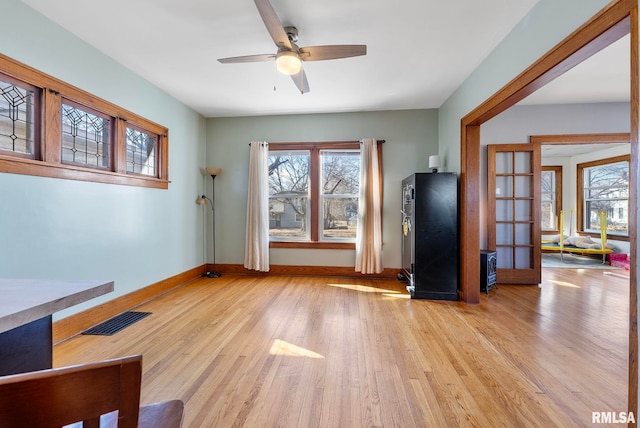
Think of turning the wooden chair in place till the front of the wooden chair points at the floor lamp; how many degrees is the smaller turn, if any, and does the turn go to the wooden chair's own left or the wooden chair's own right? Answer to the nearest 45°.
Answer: approximately 45° to the wooden chair's own left

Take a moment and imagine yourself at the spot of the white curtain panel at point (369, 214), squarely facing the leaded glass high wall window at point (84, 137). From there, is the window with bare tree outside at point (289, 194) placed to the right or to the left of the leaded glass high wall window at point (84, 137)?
right

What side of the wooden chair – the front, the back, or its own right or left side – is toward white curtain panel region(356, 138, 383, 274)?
front

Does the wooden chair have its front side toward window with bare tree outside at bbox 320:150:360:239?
yes

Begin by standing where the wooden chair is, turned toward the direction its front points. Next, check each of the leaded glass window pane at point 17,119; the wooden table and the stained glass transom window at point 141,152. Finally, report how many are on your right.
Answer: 0

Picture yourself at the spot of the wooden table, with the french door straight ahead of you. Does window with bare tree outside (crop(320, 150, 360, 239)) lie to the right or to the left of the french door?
left

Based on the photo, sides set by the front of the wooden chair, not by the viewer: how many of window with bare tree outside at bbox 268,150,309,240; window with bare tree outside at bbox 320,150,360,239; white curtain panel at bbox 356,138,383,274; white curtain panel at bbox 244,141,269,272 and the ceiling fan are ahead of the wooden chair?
5

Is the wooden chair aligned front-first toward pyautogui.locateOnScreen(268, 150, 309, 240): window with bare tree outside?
yes

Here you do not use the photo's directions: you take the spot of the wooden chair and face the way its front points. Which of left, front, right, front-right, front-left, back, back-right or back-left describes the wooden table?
front-left

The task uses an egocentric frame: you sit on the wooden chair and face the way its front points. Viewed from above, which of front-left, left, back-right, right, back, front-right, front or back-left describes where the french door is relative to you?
front-right

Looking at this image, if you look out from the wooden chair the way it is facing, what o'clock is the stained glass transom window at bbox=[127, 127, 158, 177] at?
The stained glass transom window is roughly at 11 o'clock from the wooden chair.

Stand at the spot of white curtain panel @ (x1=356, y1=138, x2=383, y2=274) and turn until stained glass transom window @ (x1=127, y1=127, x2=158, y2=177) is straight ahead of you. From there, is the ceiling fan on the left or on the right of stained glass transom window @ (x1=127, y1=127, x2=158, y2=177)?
left

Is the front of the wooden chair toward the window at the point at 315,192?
yes

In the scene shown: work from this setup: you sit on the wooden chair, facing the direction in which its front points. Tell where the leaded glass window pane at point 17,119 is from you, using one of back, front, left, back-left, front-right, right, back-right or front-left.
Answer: front-left

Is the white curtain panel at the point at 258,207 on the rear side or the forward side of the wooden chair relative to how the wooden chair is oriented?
on the forward side

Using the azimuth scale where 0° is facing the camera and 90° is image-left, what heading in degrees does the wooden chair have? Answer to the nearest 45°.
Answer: approximately 225°

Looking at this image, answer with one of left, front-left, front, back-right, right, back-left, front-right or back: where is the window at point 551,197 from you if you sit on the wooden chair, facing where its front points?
front-right

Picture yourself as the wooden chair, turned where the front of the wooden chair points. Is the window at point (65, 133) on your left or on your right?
on your left

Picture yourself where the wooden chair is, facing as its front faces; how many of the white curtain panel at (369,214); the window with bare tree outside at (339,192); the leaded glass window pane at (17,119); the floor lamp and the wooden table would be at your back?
0
